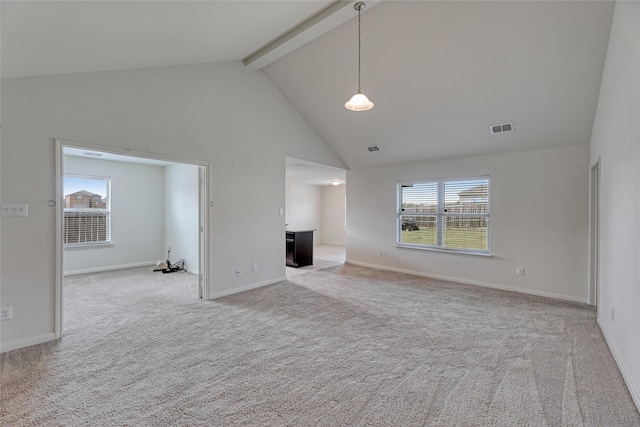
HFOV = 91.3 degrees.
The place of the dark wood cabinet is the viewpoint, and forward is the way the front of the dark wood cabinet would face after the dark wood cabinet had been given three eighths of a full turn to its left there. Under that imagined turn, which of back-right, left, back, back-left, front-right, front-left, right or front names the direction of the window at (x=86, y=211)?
back

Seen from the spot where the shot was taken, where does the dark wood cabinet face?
facing the viewer and to the left of the viewer
